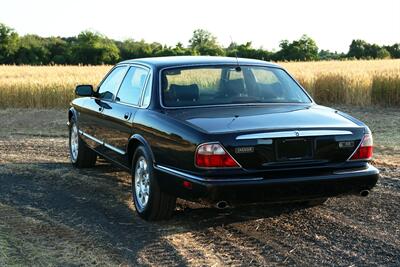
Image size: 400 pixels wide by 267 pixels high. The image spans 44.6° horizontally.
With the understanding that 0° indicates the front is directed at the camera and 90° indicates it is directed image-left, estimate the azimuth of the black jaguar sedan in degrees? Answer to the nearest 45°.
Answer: approximately 135°
